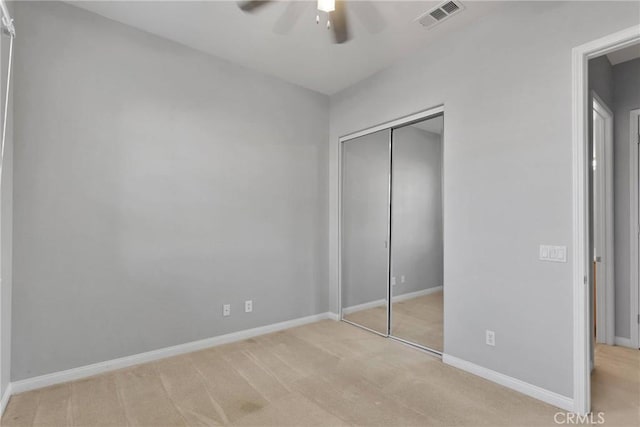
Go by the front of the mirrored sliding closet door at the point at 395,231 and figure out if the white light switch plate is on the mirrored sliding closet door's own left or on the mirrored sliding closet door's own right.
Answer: on the mirrored sliding closet door's own left

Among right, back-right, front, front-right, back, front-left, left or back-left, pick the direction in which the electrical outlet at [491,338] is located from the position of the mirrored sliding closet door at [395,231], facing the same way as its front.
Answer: left

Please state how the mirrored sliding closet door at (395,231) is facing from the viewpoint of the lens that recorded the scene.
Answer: facing the viewer and to the left of the viewer
